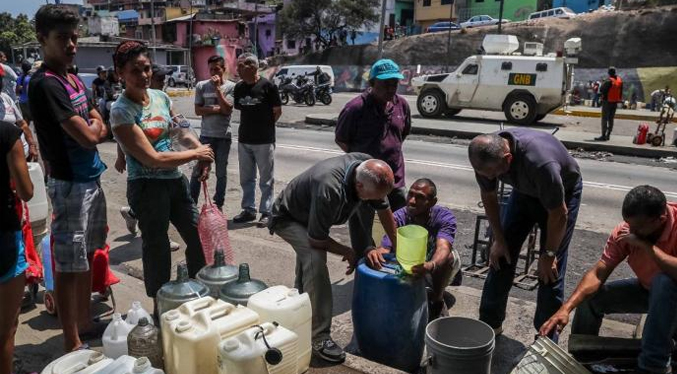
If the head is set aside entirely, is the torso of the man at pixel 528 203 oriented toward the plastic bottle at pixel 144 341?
yes

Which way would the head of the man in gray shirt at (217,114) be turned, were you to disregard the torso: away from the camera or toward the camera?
toward the camera

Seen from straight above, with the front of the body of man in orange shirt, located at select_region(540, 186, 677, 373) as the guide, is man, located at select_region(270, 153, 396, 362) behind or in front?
in front

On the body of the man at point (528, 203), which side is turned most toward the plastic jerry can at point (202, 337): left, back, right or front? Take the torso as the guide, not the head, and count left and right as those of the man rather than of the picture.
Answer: front

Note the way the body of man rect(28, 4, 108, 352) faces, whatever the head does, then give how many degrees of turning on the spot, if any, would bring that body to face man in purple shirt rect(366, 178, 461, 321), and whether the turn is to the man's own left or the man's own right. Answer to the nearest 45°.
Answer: approximately 45° to the man's own left

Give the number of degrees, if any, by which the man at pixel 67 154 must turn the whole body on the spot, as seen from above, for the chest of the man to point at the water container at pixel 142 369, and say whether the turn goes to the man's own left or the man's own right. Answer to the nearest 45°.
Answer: approximately 45° to the man's own right

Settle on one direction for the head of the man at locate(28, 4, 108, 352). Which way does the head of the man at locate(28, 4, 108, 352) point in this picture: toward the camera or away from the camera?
toward the camera

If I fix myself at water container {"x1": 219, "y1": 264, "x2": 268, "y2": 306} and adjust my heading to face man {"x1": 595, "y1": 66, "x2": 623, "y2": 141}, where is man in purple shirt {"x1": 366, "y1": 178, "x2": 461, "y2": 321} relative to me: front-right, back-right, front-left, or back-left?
front-right

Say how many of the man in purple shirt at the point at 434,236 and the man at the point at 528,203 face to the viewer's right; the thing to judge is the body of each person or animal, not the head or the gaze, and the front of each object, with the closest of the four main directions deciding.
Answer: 0

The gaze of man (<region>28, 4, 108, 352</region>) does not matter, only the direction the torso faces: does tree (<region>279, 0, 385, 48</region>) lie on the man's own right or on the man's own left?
on the man's own left

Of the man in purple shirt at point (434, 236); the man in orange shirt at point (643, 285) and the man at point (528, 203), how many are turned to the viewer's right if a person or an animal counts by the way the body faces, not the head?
0

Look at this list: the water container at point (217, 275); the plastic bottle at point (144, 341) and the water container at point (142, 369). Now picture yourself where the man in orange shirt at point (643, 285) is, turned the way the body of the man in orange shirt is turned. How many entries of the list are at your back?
0

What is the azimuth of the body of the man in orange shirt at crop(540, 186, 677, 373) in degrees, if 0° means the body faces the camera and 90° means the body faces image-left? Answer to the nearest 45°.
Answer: approximately 45°

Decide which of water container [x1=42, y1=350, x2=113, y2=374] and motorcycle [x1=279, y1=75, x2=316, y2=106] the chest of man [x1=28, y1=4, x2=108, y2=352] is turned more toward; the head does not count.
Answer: the water container

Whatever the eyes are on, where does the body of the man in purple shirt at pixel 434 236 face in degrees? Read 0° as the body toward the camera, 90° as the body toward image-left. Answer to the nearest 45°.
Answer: approximately 45°

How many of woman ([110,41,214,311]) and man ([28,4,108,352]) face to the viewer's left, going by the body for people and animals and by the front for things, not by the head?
0

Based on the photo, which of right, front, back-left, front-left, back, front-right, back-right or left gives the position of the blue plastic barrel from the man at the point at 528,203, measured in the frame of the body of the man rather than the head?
front

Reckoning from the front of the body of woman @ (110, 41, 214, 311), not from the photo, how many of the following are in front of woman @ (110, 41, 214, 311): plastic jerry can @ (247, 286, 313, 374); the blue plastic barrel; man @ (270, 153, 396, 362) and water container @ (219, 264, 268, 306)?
4

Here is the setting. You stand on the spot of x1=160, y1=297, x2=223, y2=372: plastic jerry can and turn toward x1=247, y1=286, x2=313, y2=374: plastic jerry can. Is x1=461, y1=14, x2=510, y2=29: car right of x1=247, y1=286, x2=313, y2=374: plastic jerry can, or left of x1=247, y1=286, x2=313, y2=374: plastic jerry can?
left

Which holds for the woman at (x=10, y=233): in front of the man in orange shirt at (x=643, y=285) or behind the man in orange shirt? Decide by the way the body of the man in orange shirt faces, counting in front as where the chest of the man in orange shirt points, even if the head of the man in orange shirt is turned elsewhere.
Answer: in front

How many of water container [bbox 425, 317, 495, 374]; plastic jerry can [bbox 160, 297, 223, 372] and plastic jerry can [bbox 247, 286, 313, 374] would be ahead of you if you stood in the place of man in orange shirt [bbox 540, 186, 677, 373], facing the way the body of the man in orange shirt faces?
3

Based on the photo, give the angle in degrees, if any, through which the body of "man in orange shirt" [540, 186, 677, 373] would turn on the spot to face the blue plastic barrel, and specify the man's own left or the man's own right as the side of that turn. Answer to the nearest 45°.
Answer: approximately 45° to the man's own right
